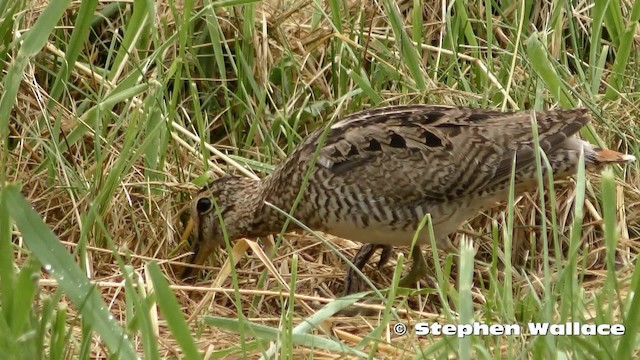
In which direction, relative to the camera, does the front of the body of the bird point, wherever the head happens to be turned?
to the viewer's left
